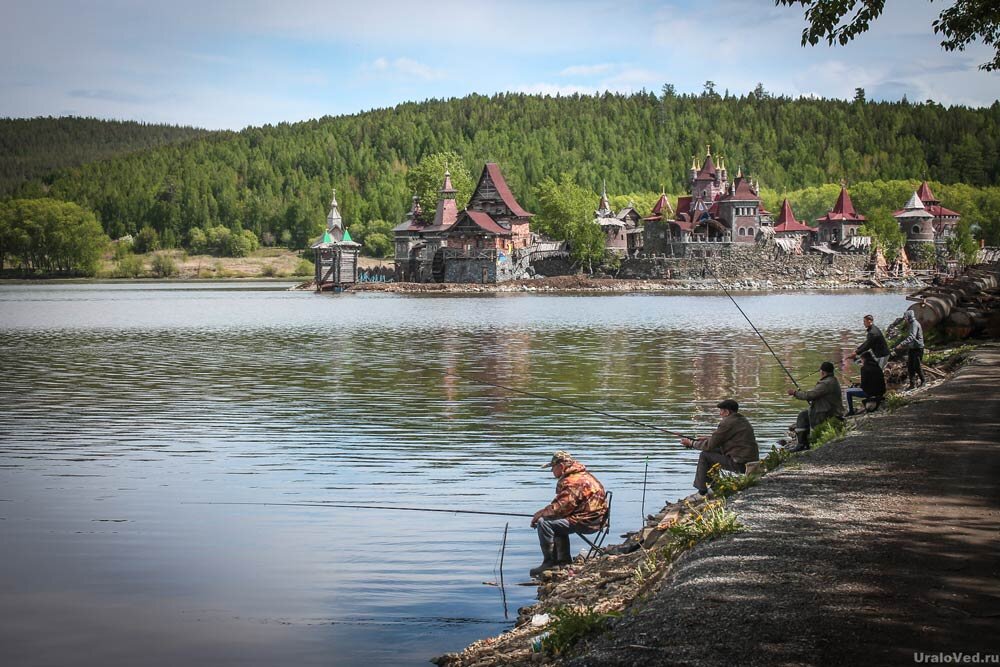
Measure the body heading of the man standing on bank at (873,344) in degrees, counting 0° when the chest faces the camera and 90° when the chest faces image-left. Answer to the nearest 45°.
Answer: approximately 90°

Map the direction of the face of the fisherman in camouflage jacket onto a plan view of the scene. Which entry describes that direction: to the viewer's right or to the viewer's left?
to the viewer's left

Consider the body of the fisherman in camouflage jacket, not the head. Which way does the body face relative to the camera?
to the viewer's left

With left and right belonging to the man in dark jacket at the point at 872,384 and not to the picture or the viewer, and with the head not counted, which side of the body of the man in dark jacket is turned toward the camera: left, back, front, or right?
left

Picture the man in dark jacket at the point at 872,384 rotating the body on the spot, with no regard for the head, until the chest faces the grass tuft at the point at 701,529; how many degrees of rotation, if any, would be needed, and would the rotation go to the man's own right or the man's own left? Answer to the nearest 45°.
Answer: approximately 90° to the man's own left

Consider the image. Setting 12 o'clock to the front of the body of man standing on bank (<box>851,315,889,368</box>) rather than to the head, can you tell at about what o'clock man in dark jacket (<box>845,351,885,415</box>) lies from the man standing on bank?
The man in dark jacket is roughly at 9 o'clock from the man standing on bank.

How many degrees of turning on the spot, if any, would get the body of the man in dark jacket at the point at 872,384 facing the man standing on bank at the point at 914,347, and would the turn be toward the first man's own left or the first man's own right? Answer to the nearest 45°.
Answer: approximately 90° to the first man's own right

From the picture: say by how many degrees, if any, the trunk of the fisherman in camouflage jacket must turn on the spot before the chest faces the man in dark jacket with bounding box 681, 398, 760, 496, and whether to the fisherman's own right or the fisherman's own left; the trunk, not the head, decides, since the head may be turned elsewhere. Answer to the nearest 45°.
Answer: approximately 135° to the fisherman's own right

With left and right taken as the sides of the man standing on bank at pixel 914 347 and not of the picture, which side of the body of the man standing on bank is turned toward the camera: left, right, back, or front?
left

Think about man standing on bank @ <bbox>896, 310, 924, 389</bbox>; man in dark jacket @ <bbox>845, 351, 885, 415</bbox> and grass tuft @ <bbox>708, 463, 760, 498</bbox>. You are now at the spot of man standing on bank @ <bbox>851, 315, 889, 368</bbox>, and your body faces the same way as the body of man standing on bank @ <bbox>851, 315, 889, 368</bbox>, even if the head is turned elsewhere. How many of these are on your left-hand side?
2
